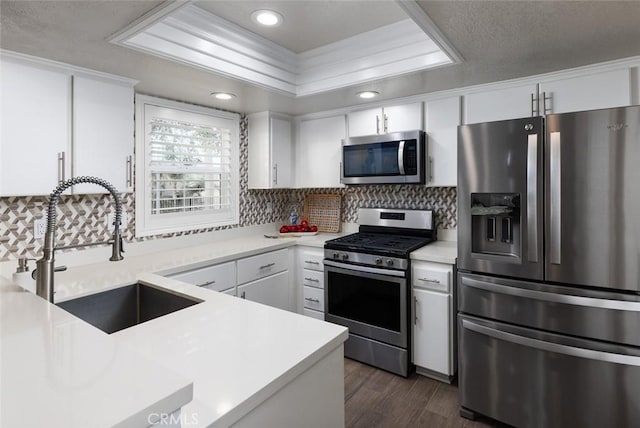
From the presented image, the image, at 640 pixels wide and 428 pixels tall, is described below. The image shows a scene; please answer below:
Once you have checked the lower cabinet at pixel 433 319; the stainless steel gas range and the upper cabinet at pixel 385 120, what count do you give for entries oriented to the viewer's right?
0

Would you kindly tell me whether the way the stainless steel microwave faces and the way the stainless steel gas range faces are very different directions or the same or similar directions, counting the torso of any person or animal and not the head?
same or similar directions

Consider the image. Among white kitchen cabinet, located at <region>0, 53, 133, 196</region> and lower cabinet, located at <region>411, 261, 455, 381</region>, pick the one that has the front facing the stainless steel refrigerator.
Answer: the white kitchen cabinet

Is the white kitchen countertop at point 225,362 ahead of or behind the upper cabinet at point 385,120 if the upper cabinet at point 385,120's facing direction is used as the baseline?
ahead

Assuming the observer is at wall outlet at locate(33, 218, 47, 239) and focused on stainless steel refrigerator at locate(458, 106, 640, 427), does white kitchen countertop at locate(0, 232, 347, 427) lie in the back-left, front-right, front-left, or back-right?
front-right

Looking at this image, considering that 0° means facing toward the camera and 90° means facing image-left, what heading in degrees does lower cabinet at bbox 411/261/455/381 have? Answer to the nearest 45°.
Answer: approximately 45°

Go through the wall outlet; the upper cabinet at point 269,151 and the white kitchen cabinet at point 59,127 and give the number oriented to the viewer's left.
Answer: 0

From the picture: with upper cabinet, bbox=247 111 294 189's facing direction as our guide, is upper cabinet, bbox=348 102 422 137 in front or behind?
in front

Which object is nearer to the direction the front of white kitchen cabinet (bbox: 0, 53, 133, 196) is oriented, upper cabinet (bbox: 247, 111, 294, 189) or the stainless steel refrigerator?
the stainless steel refrigerator

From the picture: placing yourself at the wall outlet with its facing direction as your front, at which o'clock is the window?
The window is roughly at 10 o'clock from the wall outlet.

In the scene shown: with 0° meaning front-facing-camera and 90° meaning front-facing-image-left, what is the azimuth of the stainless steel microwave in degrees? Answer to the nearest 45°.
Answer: approximately 45°

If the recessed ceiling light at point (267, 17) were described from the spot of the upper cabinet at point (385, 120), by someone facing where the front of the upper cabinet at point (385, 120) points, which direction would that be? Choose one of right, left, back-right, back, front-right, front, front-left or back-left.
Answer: front

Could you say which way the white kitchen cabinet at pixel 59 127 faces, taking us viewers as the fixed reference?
facing the viewer and to the right of the viewer

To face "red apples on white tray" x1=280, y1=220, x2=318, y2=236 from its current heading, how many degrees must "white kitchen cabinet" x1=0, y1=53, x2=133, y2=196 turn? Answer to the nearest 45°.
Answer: approximately 45° to its left
